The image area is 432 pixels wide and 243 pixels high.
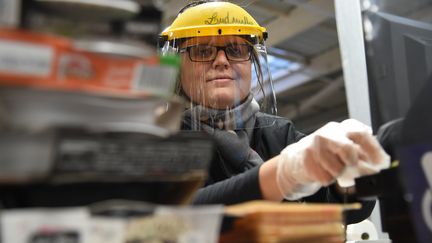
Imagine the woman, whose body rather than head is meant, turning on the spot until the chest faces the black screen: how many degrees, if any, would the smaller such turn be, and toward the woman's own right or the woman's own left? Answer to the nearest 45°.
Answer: approximately 45° to the woman's own left

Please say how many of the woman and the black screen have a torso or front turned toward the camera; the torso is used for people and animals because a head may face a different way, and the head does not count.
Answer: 1

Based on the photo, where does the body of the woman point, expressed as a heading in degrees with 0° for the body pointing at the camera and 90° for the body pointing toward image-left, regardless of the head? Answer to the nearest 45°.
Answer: approximately 0°

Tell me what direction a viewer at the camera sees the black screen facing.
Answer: facing away from the viewer and to the left of the viewer

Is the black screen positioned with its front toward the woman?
yes
